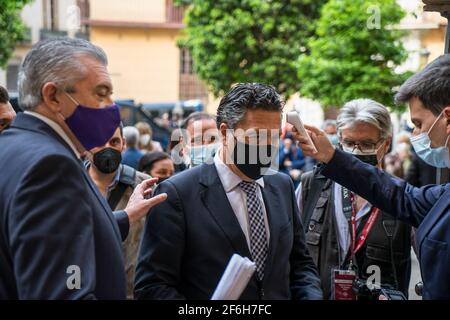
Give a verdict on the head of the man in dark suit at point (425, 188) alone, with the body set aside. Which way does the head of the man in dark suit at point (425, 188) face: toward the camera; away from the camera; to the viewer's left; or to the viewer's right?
to the viewer's left

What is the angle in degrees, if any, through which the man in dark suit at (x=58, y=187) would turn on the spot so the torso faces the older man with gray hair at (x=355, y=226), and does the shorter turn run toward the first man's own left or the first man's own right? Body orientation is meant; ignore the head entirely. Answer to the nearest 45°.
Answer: approximately 45° to the first man's own left

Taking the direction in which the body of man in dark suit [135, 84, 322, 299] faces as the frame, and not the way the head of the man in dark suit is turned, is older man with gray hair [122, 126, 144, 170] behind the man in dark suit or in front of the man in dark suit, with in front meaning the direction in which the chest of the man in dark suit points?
behind

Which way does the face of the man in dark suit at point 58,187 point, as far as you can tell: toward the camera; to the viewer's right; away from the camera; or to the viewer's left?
to the viewer's right

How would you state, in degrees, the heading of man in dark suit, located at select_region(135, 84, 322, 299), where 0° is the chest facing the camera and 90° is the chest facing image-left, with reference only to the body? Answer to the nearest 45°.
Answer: approximately 315°

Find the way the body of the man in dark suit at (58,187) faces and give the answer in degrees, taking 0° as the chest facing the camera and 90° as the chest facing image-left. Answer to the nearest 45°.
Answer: approximately 270°

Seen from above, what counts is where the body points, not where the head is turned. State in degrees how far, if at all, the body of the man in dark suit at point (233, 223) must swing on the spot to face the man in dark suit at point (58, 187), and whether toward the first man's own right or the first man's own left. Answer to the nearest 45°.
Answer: approximately 90° to the first man's own right
